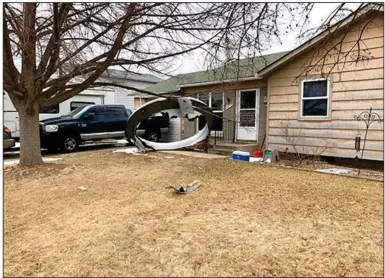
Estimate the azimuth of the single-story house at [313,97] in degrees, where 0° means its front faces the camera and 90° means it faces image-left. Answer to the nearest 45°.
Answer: approximately 45°

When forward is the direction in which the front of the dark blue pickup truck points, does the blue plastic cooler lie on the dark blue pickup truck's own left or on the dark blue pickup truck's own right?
on the dark blue pickup truck's own left

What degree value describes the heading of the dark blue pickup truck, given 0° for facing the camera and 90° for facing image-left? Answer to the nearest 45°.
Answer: approximately 45°
